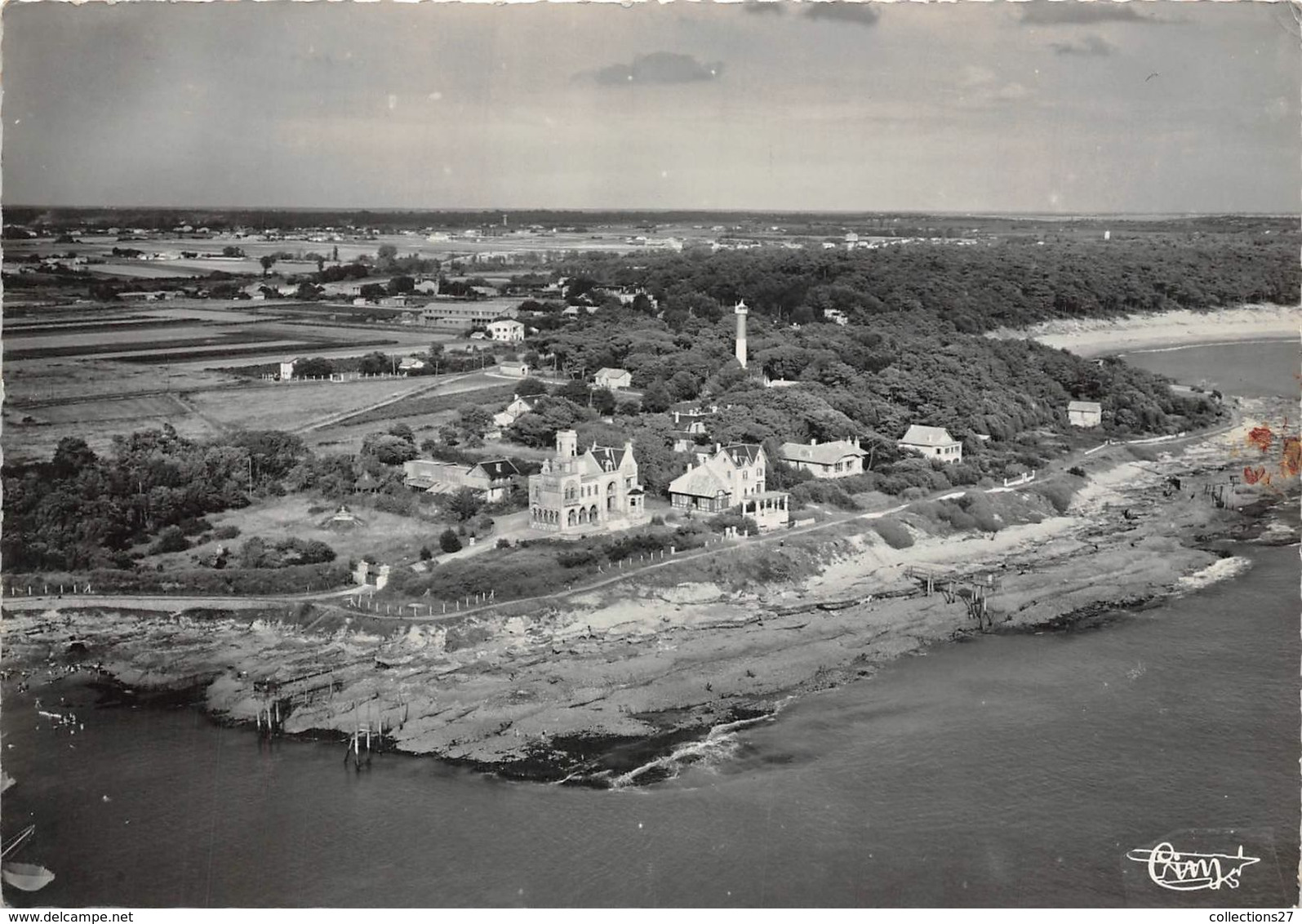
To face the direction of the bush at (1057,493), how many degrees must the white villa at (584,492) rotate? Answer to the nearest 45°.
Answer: approximately 90° to its left

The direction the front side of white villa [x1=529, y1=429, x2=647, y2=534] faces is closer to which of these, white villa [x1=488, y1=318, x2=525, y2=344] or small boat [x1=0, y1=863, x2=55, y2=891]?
the small boat

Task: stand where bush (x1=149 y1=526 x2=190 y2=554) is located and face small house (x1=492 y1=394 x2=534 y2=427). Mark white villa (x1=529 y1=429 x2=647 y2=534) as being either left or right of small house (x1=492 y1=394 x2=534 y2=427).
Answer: right

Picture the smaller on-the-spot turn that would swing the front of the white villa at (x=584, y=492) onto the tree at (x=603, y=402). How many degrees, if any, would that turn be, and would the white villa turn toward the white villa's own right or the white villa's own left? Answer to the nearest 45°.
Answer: approximately 135° to the white villa's own left

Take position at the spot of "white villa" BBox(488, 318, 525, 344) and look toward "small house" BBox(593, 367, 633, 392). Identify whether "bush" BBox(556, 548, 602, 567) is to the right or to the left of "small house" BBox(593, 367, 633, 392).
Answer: right

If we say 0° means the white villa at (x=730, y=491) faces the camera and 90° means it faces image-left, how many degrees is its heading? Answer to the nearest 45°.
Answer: approximately 315°

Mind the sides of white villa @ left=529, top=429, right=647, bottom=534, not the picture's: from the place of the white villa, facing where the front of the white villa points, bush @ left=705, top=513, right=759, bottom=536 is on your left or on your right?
on your left

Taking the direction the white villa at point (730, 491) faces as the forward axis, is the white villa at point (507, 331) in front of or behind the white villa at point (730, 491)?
behind

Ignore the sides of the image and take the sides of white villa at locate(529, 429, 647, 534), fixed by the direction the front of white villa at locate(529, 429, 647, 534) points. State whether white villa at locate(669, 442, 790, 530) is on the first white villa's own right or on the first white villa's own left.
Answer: on the first white villa's own left

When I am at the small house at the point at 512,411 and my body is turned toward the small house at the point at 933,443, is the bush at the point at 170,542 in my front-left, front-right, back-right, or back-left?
back-right

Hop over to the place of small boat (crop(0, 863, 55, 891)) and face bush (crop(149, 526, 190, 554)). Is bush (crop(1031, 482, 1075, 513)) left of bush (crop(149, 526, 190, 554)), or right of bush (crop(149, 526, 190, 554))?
right
